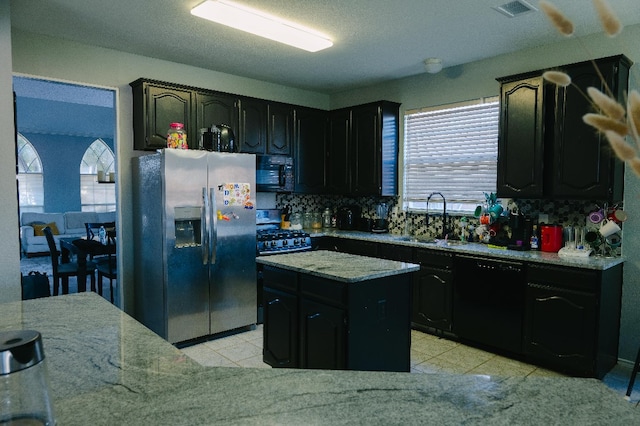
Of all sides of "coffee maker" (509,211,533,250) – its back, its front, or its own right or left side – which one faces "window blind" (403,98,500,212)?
right

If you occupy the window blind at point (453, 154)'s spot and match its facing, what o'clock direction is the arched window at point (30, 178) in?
The arched window is roughly at 2 o'clock from the window blind.

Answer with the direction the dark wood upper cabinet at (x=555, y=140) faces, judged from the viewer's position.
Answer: facing the viewer and to the left of the viewer

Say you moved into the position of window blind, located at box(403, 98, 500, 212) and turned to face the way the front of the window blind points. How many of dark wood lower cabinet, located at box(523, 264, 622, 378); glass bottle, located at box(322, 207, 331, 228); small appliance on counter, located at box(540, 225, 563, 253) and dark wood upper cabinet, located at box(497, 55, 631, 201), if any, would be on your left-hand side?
3

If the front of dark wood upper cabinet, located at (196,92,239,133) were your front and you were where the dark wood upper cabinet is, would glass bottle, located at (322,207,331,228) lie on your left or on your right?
on your left

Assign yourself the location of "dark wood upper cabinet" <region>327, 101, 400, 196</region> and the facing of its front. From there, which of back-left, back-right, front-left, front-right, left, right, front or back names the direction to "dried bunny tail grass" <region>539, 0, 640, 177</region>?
front-left

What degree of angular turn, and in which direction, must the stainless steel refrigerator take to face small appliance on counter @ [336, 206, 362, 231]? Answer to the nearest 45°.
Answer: approximately 90° to its left

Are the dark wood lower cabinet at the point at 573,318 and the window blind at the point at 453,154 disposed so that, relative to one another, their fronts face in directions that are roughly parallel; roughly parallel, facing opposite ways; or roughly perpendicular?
roughly parallel

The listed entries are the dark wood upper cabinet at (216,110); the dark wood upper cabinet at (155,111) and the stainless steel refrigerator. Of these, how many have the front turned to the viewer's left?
0

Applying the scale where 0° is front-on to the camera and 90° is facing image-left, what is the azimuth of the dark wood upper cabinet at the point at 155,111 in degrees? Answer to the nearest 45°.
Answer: approximately 315°

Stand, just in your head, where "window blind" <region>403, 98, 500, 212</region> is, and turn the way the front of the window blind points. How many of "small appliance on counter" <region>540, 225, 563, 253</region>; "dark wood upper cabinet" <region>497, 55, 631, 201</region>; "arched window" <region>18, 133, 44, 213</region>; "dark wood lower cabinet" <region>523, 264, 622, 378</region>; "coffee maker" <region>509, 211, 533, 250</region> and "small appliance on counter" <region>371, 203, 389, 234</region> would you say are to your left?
4

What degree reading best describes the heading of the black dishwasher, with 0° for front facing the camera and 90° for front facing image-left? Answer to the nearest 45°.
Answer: approximately 45°

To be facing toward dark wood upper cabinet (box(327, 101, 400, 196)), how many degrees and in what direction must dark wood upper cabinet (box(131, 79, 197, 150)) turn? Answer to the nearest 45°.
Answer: approximately 45° to its left

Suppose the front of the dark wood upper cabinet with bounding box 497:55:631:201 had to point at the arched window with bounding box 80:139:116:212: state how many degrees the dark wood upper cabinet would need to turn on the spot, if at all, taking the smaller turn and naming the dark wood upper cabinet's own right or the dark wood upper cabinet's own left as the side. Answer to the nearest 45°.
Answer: approximately 45° to the dark wood upper cabinet's own right

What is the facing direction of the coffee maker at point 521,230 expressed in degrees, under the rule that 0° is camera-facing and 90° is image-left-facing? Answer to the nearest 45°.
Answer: approximately 45°
